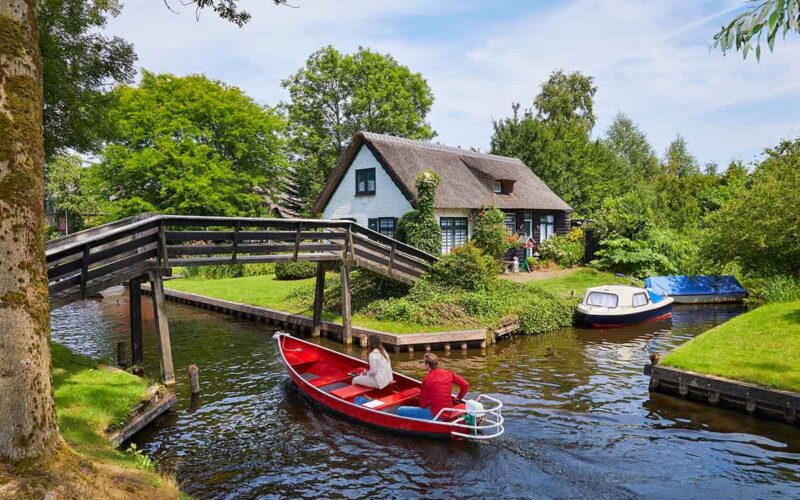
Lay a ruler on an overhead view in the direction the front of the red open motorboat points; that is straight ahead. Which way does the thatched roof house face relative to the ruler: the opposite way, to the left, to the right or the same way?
the opposite way

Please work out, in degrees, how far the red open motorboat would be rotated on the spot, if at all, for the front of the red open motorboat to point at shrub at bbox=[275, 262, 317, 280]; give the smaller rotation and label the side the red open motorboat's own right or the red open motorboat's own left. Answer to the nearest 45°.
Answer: approximately 45° to the red open motorboat's own right

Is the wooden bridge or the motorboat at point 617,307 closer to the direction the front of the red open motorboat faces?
the wooden bridge

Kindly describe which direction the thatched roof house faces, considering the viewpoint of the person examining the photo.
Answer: facing the viewer and to the right of the viewer

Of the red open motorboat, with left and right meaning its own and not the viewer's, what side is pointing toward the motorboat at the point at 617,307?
right

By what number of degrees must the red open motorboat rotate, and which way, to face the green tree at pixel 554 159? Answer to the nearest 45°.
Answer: approximately 90° to its right

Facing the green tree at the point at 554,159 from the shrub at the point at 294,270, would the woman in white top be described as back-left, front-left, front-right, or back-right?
back-right

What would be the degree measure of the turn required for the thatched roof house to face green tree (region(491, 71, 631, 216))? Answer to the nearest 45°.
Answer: approximately 90° to its left

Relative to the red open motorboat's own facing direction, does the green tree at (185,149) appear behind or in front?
in front

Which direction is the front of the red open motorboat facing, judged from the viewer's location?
facing away from the viewer and to the left of the viewer

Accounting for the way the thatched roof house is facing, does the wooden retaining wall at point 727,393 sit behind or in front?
in front

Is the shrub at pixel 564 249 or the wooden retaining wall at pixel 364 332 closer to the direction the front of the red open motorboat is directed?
the wooden retaining wall
